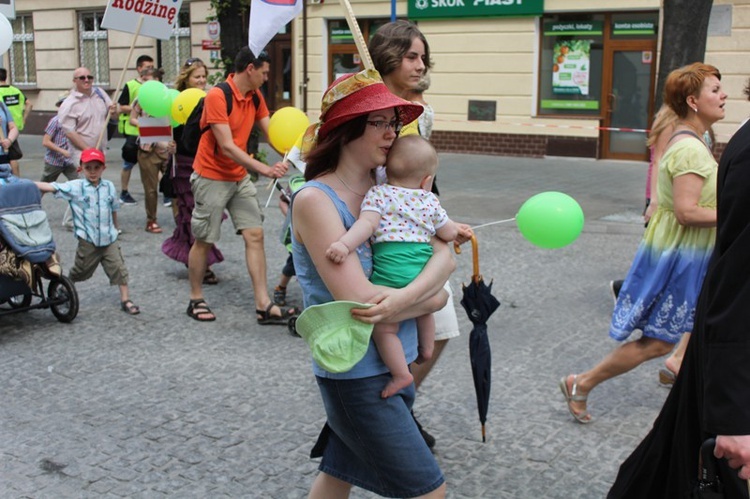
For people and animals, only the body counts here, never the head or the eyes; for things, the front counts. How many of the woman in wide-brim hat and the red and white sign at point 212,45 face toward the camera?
1

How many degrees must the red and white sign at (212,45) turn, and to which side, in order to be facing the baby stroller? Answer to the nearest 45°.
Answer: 0° — it already faces it

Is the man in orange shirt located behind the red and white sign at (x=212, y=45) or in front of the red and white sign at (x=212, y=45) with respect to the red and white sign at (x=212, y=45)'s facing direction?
in front

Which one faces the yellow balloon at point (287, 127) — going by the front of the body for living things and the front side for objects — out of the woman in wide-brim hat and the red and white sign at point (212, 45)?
the red and white sign

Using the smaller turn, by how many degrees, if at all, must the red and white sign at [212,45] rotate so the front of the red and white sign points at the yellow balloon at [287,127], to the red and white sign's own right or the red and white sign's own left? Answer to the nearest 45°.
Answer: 0° — it already faces it

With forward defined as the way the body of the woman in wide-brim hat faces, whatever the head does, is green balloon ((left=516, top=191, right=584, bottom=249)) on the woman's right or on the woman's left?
on the woman's left

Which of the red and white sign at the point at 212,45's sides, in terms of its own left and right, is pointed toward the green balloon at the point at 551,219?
front

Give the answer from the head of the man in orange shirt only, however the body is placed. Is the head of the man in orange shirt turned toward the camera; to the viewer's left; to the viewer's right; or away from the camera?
to the viewer's right

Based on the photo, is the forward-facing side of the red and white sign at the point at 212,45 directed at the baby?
yes
